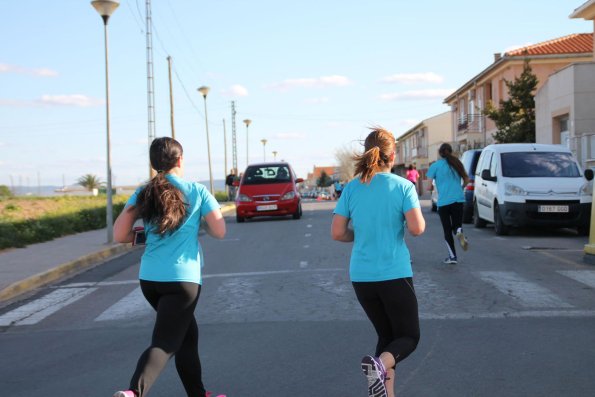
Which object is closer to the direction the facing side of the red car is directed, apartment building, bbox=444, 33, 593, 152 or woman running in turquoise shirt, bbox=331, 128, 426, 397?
the woman running in turquoise shirt

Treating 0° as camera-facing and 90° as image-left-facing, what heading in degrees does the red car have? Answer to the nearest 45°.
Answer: approximately 0°

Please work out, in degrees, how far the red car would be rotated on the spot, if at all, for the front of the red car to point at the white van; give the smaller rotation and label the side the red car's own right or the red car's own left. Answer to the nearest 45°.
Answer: approximately 45° to the red car's own left

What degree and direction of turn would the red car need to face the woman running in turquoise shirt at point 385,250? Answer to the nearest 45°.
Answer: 0° — it already faces them

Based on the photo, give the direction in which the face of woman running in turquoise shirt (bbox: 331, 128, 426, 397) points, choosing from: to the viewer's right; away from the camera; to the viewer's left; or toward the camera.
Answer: away from the camera

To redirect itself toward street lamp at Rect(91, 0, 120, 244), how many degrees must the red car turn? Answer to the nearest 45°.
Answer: approximately 45° to its right

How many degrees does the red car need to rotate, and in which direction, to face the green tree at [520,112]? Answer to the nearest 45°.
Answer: approximately 135° to its left

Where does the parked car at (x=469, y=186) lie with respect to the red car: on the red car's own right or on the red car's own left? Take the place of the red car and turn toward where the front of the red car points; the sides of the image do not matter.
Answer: on the red car's own left

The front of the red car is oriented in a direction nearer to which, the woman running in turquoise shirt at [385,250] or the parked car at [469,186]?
the woman running in turquoise shirt

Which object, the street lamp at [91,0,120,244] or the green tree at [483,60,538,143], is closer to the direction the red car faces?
the street lamp
